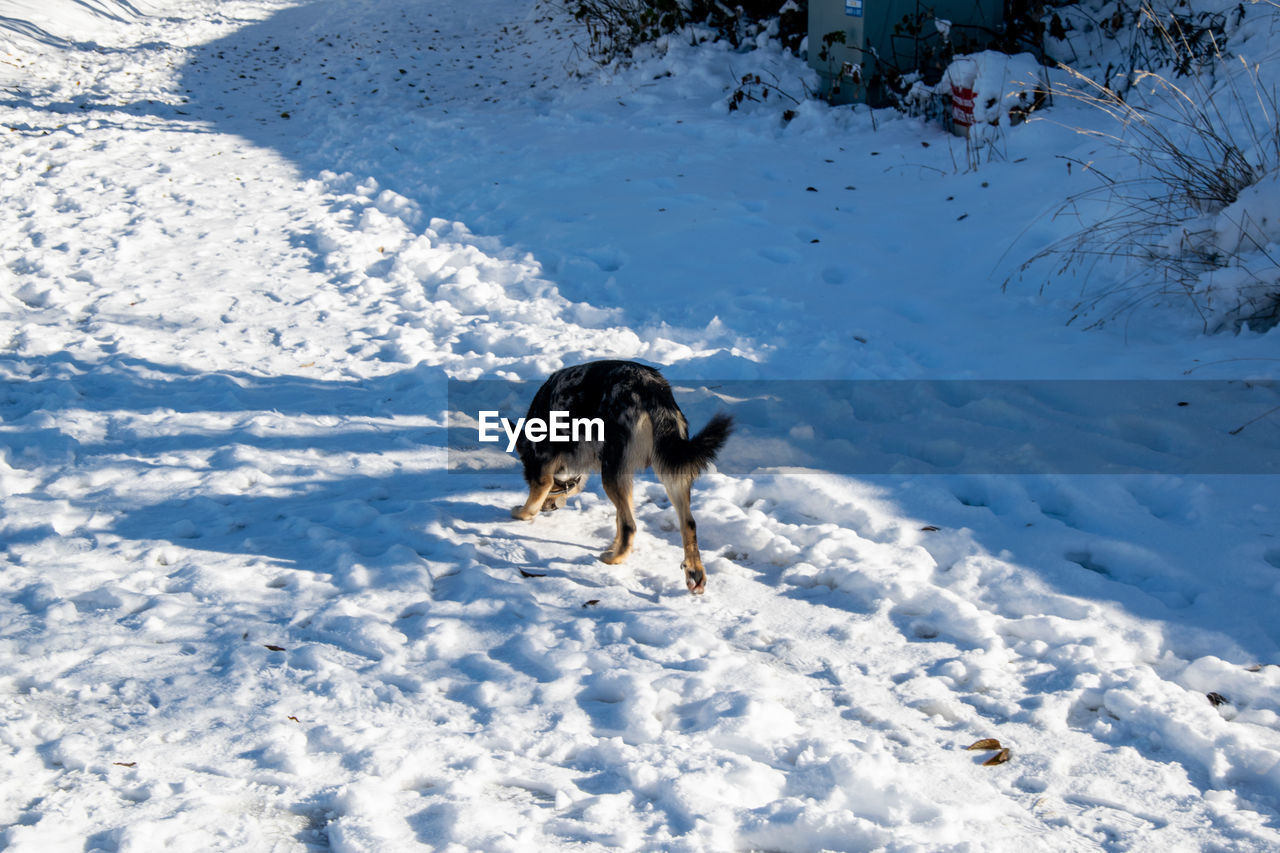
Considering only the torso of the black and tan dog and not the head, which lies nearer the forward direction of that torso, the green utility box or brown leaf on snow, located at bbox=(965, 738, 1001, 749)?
the green utility box

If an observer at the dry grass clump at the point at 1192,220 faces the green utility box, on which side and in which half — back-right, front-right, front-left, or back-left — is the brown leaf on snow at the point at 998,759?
back-left

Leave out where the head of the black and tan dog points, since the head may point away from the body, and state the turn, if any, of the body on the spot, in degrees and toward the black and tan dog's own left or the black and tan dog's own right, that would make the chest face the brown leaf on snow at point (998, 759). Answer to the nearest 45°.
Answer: approximately 180°

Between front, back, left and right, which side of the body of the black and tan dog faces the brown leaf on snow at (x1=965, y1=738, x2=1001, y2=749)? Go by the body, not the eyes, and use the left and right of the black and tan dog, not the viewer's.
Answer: back

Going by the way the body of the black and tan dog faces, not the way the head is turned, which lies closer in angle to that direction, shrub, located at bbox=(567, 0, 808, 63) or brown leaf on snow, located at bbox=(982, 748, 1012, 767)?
the shrub

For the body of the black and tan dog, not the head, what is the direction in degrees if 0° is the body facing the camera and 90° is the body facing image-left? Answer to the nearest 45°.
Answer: approximately 135°

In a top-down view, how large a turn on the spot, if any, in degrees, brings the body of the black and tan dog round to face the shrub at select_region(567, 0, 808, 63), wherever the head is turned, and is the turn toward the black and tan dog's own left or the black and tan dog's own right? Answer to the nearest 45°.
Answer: approximately 45° to the black and tan dog's own right

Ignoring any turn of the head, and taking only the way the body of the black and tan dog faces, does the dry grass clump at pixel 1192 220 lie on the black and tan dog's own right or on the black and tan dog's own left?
on the black and tan dog's own right
